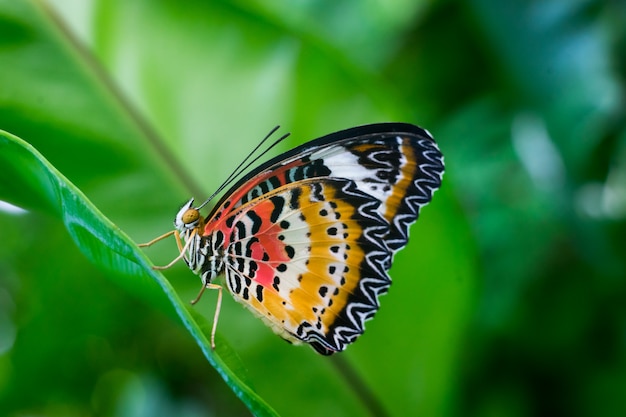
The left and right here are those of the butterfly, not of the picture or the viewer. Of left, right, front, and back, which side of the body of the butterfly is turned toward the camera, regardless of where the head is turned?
left
